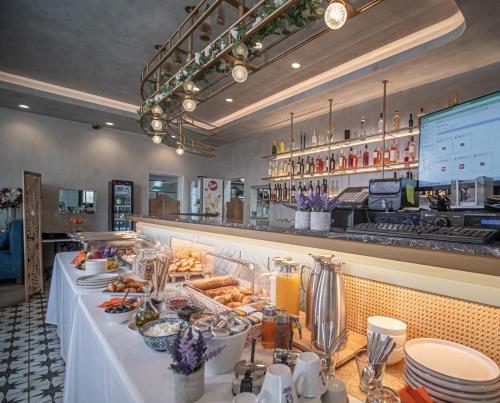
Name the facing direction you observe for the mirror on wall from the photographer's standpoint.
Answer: facing the viewer

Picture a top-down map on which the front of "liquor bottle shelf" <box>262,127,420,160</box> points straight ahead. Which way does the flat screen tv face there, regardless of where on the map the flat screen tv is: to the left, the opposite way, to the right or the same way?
the same way

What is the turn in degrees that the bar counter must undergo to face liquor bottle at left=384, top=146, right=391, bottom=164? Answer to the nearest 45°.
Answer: approximately 135° to its right

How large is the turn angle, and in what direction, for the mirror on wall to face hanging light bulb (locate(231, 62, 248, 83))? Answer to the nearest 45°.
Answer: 0° — it already faces it

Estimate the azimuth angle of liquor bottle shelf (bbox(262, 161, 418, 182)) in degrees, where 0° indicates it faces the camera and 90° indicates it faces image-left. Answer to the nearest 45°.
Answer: approximately 45°

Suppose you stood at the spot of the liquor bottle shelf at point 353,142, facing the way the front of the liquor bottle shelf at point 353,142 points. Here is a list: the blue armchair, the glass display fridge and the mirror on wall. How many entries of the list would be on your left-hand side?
0

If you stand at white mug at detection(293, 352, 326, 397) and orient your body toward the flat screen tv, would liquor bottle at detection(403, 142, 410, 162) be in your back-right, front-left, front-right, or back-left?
front-left

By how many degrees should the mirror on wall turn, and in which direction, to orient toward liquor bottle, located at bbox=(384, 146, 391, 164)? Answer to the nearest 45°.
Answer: approximately 45° to its left

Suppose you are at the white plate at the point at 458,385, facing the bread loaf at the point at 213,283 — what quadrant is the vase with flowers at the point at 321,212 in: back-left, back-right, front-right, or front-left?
front-right

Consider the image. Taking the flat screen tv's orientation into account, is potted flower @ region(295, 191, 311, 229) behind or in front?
in front

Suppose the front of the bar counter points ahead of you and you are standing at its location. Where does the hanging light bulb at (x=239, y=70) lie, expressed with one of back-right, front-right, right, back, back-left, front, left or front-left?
right

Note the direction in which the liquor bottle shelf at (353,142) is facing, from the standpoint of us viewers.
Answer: facing the viewer and to the left of the viewer

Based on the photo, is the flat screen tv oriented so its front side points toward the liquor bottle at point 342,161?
no
